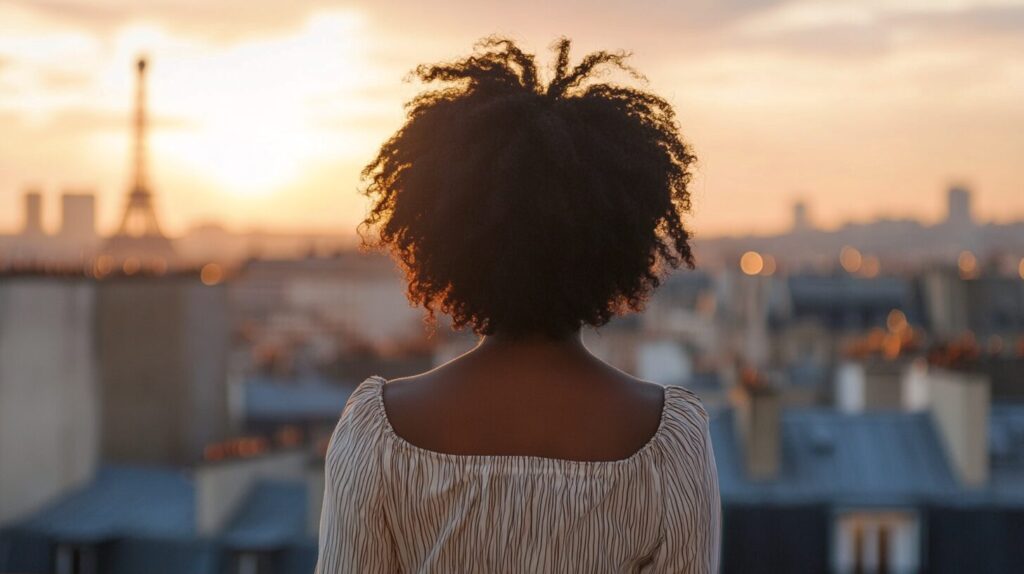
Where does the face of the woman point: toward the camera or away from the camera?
away from the camera

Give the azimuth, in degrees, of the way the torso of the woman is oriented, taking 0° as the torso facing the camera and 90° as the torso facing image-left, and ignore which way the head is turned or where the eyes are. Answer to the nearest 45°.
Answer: approximately 180°

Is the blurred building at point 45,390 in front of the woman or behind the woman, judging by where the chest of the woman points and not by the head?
in front
